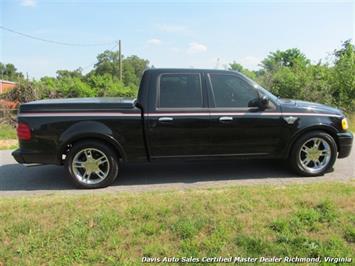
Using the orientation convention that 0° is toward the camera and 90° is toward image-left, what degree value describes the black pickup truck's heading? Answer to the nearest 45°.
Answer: approximately 270°

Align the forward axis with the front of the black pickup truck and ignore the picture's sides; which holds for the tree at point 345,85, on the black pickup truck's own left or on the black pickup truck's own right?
on the black pickup truck's own left
